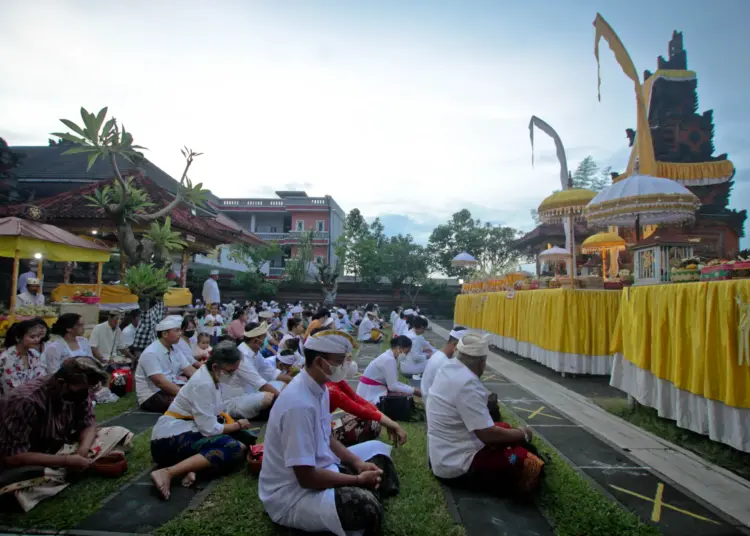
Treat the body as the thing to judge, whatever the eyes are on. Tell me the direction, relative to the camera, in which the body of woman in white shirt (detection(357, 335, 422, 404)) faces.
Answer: to the viewer's right

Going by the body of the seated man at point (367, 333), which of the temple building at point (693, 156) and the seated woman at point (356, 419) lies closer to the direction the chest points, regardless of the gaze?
the temple building

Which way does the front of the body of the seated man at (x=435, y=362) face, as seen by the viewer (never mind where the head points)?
to the viewer's right

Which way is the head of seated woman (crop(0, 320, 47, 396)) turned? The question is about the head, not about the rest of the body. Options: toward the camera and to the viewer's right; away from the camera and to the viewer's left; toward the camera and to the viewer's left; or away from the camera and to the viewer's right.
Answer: toward the camera and to the viewer's right

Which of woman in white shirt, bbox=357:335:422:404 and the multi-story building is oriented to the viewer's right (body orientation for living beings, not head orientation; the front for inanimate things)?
the woman in white shirt

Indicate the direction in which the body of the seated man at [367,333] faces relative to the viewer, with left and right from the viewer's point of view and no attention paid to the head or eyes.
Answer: facing to the right of the viewer

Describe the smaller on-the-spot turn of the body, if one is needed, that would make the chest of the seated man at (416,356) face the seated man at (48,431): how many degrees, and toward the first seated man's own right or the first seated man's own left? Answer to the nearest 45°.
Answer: approximately 135° to the first seated man's own right

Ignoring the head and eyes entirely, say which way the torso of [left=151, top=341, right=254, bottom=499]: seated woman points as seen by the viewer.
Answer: to the viewer's right

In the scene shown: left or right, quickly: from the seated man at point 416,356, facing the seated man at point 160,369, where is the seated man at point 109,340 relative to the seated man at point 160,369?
right

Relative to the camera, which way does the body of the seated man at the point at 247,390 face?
to the viewer's right
